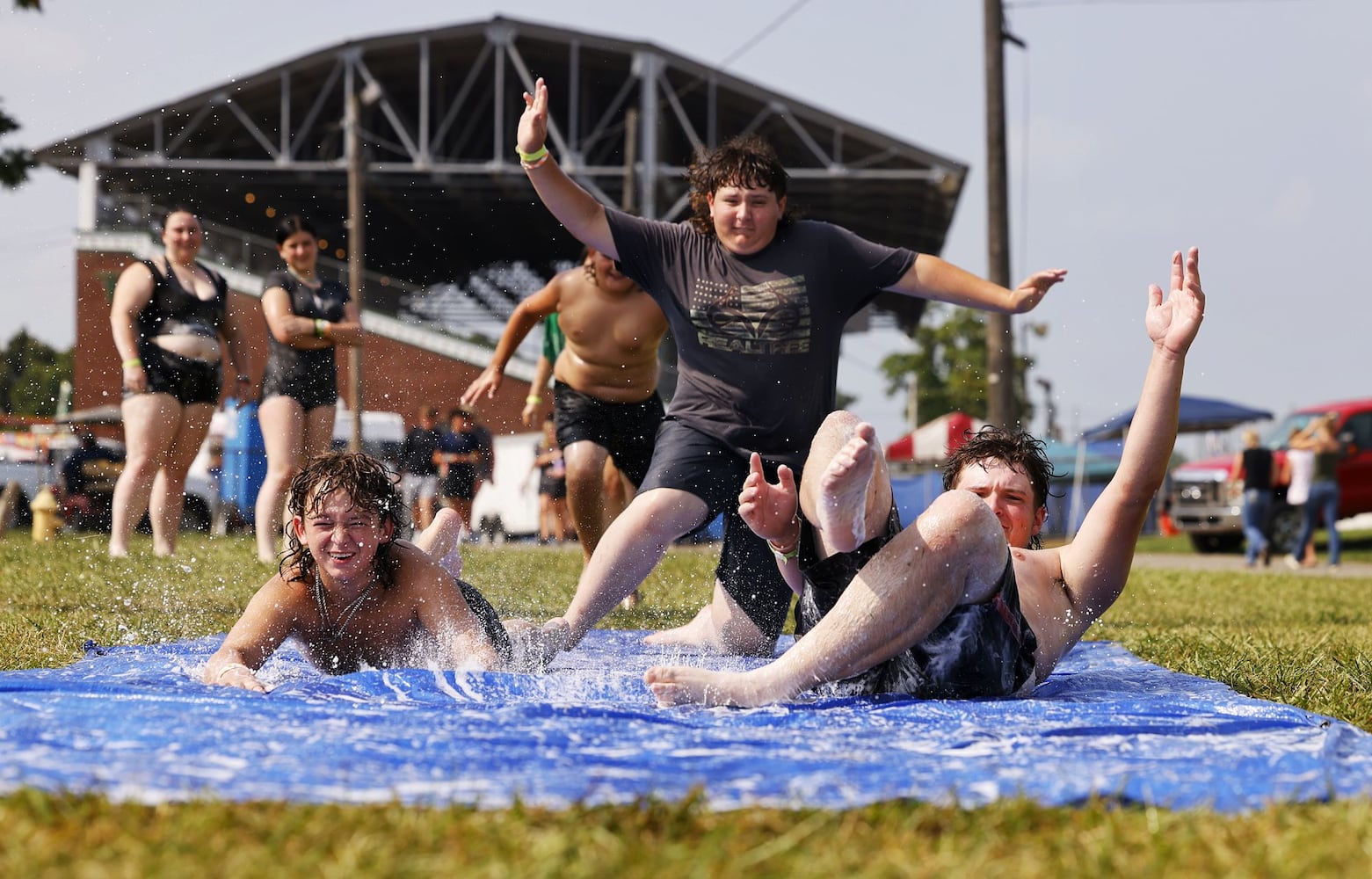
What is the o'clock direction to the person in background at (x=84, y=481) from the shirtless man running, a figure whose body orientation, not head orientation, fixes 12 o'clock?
The person in background is roughly at 5 o'clock from the shirtless man running.

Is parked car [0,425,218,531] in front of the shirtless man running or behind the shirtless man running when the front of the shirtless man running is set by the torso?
behind

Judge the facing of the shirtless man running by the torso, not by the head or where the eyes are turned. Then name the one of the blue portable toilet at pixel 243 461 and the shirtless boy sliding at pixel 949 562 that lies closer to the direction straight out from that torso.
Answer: the shirtless boy sliding

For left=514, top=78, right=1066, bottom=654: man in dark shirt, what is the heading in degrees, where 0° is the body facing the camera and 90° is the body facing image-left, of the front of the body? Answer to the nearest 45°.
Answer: approximately 0°

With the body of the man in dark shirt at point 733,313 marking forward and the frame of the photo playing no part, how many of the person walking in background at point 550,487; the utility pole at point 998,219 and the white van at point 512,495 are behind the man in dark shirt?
3

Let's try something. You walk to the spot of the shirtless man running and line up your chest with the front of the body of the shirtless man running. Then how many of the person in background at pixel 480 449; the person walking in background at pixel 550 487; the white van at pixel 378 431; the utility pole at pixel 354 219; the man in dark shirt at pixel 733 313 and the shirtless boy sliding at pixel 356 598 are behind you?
4

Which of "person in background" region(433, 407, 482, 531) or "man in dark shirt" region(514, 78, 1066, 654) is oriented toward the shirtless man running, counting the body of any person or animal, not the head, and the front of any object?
the person in background
